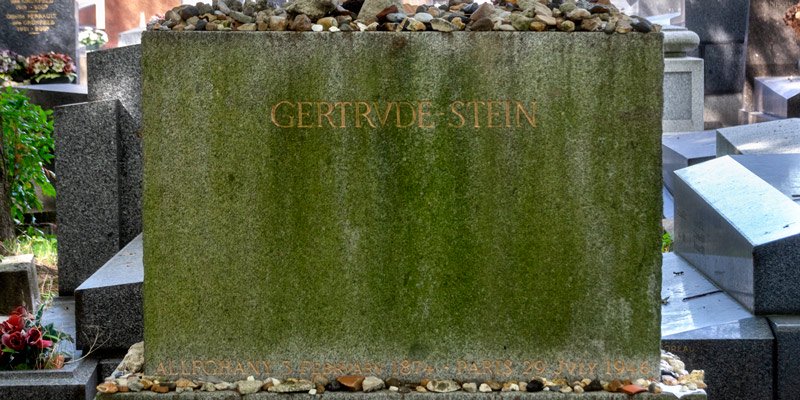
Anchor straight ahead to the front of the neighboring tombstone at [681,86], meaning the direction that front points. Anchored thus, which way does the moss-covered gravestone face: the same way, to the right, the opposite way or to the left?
the same way

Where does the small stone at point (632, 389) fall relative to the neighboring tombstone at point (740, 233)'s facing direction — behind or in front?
in front

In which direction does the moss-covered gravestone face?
toward the camera

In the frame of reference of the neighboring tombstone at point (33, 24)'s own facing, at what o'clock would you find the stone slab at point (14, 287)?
The stone slab is roughly at 12 o'clock from the neighboring tombstone.

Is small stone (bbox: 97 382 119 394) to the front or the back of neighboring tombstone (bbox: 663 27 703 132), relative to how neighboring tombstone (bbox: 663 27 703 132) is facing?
to the front

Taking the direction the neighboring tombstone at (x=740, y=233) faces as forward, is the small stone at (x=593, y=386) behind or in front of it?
in front

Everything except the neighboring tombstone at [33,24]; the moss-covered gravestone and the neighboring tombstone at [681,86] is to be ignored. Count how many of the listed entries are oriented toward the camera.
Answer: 3

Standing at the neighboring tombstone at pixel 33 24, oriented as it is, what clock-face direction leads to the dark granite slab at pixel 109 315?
The dark granite slab is roughly at 12 o'clock from the neighboring tombstone.

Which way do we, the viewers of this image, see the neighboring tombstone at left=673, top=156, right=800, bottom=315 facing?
facing the viewer and to the left of the viewer

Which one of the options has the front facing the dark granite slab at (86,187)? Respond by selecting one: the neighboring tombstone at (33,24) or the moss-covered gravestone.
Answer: the neighboring tombstone

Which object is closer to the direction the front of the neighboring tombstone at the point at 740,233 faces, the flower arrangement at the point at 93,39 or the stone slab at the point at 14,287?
the stone slab

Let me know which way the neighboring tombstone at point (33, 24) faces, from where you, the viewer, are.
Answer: facing the viewer

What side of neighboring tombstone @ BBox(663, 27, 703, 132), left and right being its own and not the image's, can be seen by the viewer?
front

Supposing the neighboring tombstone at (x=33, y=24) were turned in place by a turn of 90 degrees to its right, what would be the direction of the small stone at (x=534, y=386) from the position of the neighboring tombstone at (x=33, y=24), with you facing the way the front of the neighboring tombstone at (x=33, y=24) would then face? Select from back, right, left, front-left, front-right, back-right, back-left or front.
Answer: left

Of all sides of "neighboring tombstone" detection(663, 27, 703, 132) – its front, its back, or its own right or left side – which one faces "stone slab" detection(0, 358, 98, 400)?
front

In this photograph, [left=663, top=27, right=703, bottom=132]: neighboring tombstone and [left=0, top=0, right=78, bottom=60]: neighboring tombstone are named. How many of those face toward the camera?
2
